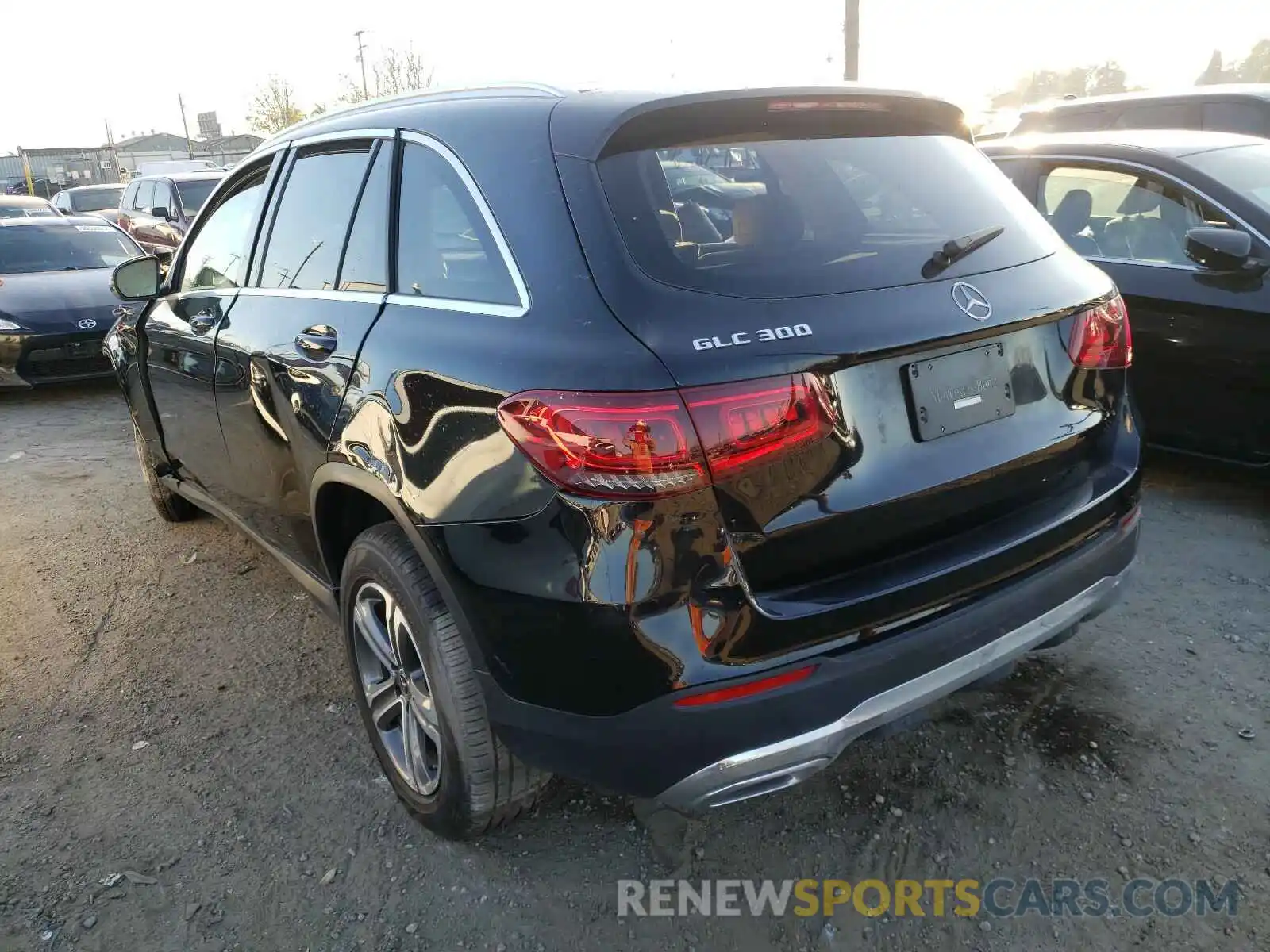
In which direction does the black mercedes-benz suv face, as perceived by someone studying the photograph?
facing away from the viewer and to the left of the viewer

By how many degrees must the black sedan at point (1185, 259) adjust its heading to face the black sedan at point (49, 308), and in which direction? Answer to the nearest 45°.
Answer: approximately 135° to its right

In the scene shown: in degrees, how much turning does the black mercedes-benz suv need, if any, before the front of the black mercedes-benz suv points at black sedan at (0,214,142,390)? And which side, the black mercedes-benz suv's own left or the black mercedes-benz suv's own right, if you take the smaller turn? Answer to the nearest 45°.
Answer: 0° — it already faces it

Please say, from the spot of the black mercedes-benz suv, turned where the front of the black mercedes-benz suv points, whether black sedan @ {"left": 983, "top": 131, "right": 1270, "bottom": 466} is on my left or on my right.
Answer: on my right

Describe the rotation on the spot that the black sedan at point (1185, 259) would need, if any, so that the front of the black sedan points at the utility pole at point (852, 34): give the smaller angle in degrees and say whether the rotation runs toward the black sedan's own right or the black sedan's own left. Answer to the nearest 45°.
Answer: approximately 135° to the black sedan's own left

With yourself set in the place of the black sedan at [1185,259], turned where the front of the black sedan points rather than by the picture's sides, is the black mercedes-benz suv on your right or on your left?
on your right

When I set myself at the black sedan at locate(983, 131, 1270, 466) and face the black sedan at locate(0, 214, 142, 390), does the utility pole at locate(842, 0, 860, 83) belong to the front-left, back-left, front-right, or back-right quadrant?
front-right

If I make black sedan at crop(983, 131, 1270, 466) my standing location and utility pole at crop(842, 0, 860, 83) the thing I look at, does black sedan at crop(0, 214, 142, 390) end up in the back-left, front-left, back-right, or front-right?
front-left

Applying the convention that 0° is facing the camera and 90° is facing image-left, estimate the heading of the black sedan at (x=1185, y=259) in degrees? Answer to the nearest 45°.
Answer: approximately 315°

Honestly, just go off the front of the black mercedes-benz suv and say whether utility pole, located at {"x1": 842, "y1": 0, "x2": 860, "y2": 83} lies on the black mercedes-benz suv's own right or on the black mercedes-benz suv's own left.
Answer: on the black mercedes-benz suv's own right

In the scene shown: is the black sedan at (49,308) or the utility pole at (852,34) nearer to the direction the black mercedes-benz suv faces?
the black sedan
